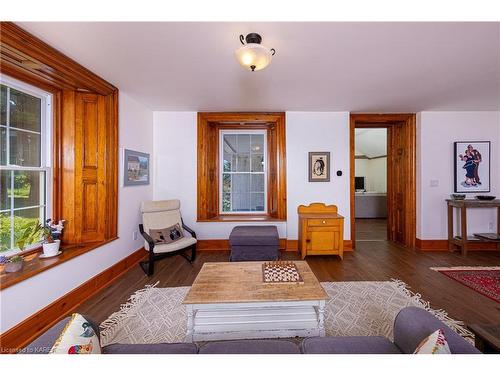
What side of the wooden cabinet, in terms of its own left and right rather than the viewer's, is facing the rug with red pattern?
left

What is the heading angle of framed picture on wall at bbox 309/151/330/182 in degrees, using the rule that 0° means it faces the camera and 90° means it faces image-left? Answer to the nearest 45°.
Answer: approximately 0°

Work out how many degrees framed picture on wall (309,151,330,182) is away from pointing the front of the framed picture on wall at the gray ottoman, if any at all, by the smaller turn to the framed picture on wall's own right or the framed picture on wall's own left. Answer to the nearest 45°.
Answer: approximately 45° to the framed picture on wall's own right

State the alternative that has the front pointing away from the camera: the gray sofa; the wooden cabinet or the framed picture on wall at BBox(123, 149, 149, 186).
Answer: the gray sofa

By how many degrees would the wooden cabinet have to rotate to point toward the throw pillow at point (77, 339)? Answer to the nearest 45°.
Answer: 0° — it already faces it

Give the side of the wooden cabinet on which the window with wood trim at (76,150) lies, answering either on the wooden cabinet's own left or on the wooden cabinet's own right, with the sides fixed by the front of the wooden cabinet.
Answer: on the wooden cabinet's own right

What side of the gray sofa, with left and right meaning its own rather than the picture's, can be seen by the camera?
back
